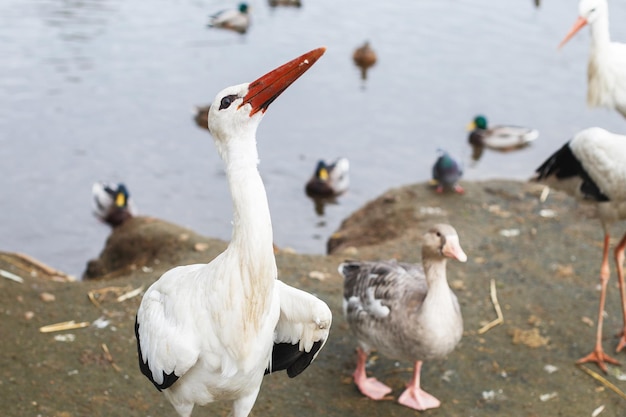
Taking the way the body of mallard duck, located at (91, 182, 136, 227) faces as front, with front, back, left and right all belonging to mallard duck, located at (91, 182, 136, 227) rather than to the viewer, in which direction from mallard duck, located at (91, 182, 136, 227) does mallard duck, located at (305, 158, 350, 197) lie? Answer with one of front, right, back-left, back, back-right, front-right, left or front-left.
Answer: front-left

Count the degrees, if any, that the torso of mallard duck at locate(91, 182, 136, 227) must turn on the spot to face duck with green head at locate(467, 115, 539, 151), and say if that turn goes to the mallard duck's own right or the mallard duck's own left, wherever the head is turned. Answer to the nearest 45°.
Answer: approximately 45° to the mallard duck's own left

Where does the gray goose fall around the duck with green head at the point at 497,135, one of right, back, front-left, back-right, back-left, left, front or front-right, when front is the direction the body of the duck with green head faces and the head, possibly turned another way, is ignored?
left

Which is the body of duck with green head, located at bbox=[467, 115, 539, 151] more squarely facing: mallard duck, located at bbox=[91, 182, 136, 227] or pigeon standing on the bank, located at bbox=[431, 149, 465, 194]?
the mallard duck

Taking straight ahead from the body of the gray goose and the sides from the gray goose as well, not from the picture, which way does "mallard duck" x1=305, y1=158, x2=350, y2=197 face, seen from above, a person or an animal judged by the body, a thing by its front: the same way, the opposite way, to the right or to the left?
to the right

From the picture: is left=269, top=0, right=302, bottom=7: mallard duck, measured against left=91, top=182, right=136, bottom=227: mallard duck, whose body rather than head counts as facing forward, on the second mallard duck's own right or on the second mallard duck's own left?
on the second mallard duck's own left

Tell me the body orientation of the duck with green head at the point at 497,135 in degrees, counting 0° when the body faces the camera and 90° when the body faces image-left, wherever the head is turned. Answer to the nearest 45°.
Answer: approximately 90°

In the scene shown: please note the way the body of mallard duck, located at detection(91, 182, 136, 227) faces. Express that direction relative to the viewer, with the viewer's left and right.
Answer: facing the viewer and to the right of the viewer

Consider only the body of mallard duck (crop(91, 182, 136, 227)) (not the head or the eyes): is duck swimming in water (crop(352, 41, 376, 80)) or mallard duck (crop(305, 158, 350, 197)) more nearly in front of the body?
the mallard duck

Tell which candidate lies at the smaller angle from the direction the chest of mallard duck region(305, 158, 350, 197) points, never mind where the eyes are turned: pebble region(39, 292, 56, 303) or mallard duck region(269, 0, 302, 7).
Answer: the pebble
